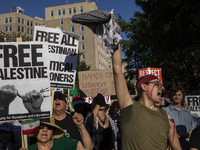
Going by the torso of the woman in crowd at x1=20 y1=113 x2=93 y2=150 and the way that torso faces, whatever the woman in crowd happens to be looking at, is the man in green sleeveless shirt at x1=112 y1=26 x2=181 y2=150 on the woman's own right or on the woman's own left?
on the woman's own left

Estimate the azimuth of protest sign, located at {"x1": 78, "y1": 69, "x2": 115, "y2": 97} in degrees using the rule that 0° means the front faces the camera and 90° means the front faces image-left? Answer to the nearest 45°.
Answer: approximately 0°

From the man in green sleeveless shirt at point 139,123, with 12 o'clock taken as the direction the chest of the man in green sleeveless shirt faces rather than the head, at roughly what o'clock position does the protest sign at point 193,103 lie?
The protest sign is roughly at 8 o'clock from the man in green sleeveless shirt.
